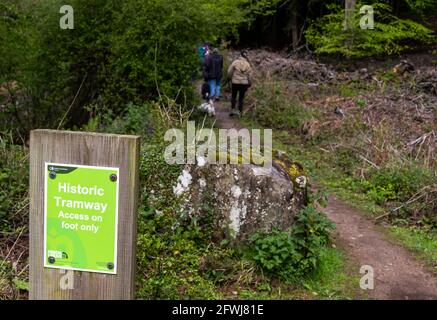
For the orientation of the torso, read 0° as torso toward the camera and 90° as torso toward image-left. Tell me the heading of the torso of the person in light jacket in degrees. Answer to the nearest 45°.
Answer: approximately 180°

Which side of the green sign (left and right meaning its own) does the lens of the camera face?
front

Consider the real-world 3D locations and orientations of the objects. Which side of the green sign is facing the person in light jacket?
back

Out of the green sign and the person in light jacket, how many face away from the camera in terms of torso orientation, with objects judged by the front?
1

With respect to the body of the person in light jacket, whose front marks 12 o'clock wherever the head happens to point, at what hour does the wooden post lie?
The wooden post is roughly at 6 o'clock from the person in light jacket.

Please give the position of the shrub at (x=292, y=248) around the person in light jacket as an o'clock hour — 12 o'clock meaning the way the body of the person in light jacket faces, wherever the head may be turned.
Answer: The shrub is roughly at 6 o'clock from the person in light jacket.

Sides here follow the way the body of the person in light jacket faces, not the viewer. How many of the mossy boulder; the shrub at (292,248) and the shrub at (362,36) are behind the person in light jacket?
2

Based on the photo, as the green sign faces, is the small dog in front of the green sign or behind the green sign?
behind

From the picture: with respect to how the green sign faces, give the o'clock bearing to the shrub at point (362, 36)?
The shrub is roughly at 7 o'clock from the green sign.

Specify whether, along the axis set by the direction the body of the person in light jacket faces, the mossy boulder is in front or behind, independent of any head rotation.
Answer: behind

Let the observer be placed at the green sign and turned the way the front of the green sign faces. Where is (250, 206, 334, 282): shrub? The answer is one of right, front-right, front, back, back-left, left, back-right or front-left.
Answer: back-left

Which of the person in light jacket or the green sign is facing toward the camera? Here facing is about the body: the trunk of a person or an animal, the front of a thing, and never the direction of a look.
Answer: the green sign

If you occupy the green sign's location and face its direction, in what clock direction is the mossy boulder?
The mossy boulder is roughly at 7 o'clock from the green sign.

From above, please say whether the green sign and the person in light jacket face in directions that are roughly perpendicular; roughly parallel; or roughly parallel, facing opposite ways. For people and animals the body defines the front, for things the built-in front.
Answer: roughly parallel, facing opposite ways
